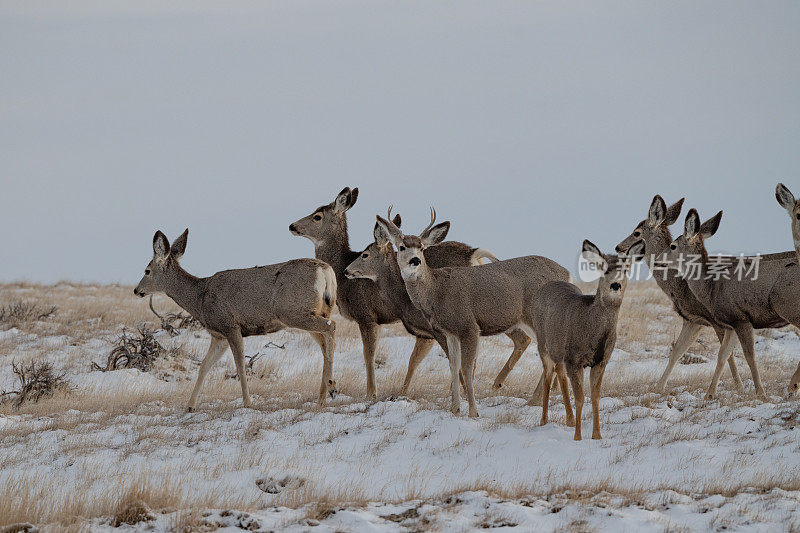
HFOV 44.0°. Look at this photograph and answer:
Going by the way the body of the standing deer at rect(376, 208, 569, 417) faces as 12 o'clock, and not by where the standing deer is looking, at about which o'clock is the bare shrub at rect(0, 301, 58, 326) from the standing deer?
The bare shrub is roughly at 3 o'clock from the standing deer.

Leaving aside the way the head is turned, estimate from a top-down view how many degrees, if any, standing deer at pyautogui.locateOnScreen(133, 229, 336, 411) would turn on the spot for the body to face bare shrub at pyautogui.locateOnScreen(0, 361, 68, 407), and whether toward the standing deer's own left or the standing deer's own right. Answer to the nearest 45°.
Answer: approximately 45° to the standing deer's own right

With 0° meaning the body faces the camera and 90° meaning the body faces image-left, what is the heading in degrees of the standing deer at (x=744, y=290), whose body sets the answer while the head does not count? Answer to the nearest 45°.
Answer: approximately 90°

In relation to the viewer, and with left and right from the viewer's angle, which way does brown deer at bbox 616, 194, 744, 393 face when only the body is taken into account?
facing to the left of the viewer

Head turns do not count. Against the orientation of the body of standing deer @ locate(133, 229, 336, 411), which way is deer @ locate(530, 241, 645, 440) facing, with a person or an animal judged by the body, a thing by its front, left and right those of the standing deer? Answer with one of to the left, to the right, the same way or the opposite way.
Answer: to the left

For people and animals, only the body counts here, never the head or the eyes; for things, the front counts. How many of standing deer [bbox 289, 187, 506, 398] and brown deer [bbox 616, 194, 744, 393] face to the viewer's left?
2

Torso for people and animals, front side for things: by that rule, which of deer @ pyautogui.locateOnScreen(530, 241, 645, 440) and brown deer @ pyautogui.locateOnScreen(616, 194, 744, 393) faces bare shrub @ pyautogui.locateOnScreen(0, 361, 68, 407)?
the brown deer

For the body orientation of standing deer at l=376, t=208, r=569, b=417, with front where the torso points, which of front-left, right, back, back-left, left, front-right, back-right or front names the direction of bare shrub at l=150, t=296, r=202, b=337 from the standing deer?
right

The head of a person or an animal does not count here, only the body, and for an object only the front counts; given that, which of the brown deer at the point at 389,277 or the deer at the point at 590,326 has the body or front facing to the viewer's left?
the brown deer

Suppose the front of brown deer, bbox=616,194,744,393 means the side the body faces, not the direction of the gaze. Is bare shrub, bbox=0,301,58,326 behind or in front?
in front

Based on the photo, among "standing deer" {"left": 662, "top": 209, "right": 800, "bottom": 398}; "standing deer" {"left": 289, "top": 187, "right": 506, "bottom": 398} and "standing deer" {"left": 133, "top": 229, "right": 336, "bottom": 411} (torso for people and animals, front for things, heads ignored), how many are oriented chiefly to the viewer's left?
3

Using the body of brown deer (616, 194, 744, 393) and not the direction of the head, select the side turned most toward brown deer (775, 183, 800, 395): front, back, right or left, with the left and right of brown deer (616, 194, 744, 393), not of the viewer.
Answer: back

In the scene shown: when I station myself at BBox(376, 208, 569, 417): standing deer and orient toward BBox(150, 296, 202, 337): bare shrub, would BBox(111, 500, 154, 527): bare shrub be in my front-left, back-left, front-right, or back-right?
back-left

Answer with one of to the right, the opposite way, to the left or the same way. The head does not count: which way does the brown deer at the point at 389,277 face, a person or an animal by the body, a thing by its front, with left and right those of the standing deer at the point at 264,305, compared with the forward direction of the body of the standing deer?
the same way

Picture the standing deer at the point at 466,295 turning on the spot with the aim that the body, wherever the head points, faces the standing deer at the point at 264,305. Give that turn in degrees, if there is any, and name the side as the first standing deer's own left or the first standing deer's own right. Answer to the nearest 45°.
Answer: approximately 45° to the first standing deer's own right

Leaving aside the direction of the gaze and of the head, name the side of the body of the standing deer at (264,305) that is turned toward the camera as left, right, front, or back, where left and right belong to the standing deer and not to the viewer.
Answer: left

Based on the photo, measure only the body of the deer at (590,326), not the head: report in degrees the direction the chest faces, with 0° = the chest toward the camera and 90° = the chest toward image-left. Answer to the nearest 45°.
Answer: approximately 315°
